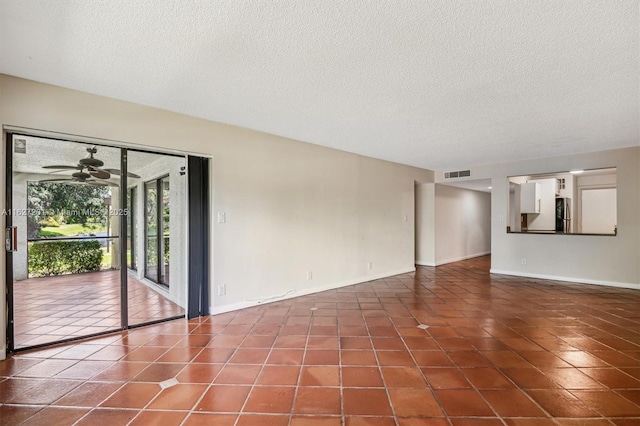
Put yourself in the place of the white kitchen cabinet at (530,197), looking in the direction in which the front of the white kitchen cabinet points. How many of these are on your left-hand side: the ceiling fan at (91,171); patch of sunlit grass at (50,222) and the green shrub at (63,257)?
0

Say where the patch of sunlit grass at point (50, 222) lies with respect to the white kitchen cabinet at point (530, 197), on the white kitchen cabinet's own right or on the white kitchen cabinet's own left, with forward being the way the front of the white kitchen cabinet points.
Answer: on the white kitchen cabinet's own right

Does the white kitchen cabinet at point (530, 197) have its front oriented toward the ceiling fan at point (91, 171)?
no

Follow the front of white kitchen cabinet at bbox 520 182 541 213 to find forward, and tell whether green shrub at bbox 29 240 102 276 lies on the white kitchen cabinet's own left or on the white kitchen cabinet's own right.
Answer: on the white kitchen cabinet's own right

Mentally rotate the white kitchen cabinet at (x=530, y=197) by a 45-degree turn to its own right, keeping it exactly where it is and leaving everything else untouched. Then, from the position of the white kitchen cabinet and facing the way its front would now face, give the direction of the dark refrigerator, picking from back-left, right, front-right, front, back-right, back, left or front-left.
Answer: left
